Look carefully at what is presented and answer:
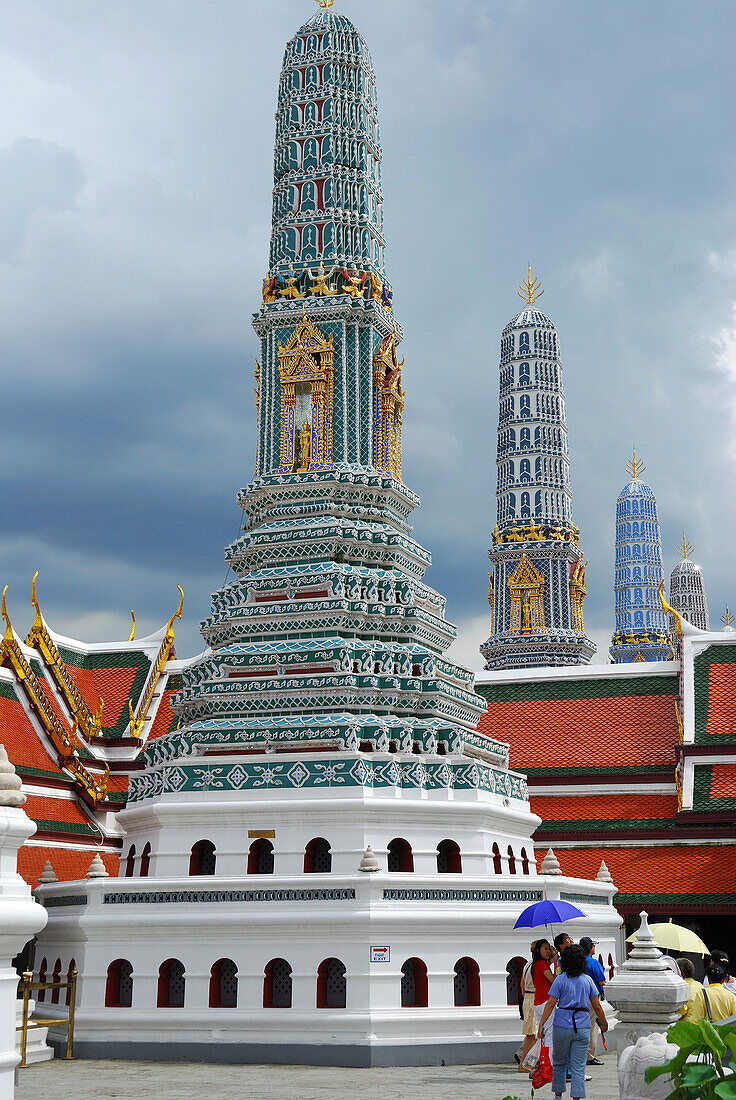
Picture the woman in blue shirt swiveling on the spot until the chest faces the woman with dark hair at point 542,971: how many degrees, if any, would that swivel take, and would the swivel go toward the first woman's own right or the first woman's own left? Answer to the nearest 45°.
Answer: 0° — they already face them

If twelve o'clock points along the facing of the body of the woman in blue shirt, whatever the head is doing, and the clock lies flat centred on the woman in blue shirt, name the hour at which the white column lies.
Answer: The white column is roughly at 8 o'clock from the woman in blue shirt.

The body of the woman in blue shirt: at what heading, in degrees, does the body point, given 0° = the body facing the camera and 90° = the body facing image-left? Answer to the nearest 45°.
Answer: approximately 180°

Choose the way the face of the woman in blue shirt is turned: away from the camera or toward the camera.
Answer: away from the camera
